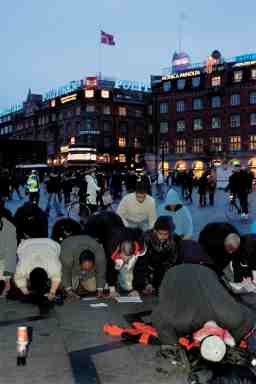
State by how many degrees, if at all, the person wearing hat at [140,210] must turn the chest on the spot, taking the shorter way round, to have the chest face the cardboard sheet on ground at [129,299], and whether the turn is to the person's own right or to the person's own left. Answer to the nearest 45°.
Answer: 0° — they already face it

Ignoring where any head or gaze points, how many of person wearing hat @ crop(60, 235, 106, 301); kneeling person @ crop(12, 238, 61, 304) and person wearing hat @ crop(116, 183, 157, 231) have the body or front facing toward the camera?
3

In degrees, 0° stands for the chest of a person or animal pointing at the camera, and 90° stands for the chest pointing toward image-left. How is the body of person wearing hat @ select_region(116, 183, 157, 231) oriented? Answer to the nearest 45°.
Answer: approximately 0°

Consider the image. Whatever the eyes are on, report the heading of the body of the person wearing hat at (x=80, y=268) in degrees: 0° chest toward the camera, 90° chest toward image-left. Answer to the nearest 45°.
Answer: approximately 0°

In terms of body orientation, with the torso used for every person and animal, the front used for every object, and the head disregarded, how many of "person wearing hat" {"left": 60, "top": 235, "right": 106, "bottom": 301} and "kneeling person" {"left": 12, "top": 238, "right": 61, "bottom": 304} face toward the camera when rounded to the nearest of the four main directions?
2

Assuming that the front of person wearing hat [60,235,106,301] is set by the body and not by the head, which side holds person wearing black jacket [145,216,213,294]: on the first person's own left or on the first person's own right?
on the first person's own left

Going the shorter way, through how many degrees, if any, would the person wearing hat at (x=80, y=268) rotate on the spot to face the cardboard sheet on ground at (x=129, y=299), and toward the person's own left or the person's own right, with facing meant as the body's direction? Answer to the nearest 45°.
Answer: approximately 90° to the person's own left

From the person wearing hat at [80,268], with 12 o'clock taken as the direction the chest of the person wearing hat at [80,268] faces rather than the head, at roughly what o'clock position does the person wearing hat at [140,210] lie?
the person wearing hat at [140,210] is roughly at 7 o'clock from the person wearing hat at [80,268].

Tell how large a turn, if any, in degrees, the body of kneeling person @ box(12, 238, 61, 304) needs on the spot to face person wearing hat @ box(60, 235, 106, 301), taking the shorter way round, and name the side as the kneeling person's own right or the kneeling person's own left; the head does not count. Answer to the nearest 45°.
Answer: approximately 90° to the kneeling person's own left

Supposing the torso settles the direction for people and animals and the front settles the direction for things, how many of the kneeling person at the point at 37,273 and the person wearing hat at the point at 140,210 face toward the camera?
2
